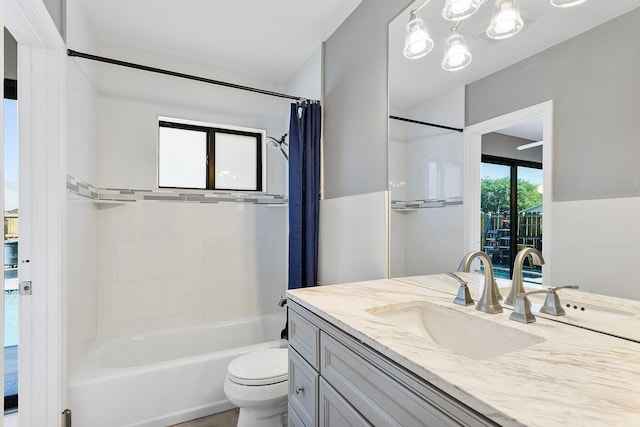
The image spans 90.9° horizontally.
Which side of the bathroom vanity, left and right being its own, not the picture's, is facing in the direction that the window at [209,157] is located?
right

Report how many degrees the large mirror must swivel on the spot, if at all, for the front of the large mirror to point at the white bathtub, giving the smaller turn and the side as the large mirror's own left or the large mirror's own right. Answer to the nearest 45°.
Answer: approximately 45° to the large mirror's own right

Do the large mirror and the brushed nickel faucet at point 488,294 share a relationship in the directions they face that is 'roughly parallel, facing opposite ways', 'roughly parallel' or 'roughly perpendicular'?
roughly parallel

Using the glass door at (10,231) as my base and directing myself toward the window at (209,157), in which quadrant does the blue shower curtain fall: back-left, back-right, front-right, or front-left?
front-right

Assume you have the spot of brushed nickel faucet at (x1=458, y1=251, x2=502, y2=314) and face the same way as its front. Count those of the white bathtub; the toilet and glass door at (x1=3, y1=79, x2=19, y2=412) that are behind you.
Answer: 0

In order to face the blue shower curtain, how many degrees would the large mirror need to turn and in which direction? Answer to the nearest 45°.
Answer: approximately 90° to its right

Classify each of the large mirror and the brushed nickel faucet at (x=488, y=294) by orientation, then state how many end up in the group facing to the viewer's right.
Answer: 0

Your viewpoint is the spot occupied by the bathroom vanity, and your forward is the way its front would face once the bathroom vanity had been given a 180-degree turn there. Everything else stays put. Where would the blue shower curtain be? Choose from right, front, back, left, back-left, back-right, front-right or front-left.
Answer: left

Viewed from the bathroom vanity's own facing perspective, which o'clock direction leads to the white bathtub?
The white bathtub is roughly at 2 o'clock from the bathroom vanity.

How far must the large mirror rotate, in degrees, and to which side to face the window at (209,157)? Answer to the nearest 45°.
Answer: approximately 45° to its right

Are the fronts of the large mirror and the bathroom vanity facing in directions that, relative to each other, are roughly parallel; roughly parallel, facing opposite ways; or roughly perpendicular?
roughly parallel

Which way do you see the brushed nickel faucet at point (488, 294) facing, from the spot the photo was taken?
facing the viewer and to the left of the viewer
